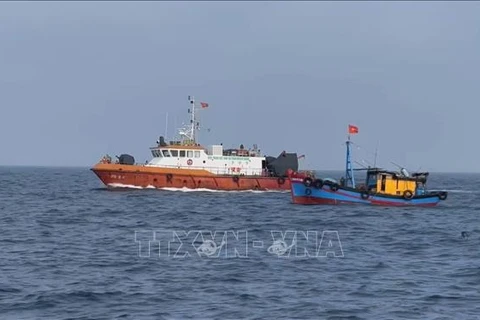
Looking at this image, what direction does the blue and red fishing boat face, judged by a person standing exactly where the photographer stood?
facing to the left of the viewer
